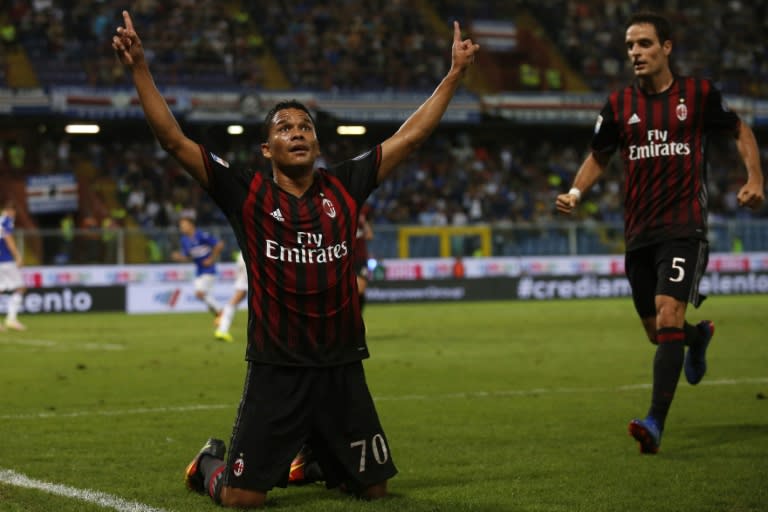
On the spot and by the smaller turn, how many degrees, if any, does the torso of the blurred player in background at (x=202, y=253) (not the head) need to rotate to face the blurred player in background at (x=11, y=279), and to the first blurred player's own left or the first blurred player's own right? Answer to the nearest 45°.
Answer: approximately 45° to the first blurred player's own right

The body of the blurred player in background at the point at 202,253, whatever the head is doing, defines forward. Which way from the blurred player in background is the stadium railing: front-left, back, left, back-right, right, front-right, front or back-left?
back

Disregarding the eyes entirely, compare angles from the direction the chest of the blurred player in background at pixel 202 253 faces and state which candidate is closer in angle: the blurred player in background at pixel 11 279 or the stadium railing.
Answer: the blurred player in background
